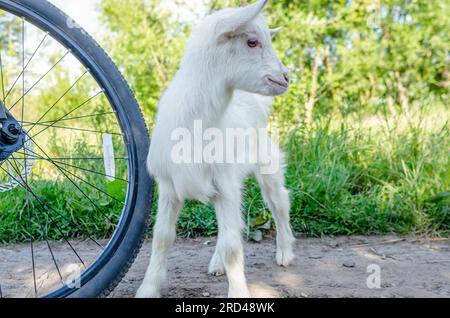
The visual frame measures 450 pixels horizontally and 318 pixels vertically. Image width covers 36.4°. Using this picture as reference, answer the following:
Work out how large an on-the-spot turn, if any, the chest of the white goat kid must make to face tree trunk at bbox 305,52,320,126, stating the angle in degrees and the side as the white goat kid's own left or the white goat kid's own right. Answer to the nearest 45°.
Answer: approximately 135° to the white goat kid's own right

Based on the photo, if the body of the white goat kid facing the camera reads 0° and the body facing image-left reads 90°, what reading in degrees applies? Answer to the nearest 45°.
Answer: approximately 45°
